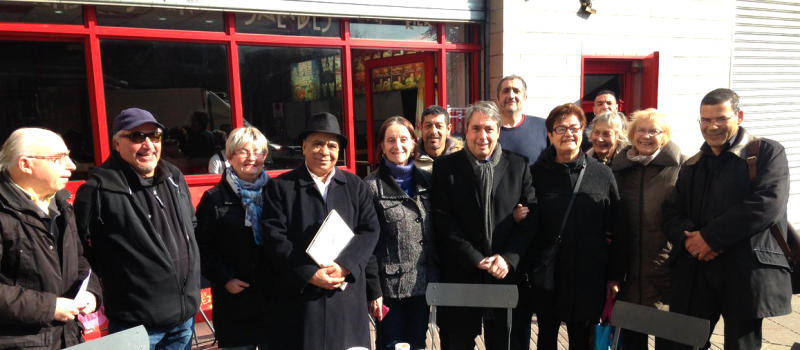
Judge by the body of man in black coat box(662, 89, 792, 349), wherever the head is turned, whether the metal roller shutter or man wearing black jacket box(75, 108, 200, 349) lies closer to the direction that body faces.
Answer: the man wearing black jacket

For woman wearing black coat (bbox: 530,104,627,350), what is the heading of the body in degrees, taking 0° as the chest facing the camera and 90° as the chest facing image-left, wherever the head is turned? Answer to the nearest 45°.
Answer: approximately 0°

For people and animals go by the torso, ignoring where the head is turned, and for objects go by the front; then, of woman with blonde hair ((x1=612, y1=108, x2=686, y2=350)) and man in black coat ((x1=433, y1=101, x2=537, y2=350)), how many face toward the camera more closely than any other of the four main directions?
2

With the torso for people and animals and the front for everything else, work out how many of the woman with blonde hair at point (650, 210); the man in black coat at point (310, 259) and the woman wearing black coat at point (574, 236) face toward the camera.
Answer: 3

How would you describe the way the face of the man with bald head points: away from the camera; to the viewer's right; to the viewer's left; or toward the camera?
to the viewer's right

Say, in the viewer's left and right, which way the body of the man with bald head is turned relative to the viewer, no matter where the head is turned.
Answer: facing the viewer and to the right of the viewer

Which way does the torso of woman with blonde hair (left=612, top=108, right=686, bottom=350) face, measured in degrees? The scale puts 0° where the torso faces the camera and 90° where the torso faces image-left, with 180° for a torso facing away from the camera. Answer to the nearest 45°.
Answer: approximately 0°
